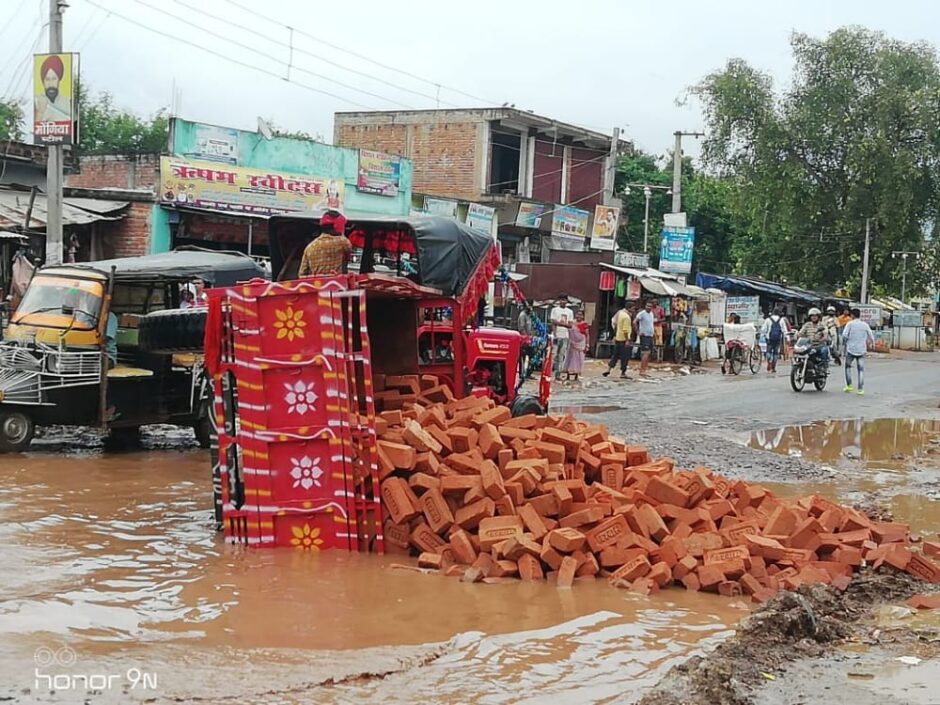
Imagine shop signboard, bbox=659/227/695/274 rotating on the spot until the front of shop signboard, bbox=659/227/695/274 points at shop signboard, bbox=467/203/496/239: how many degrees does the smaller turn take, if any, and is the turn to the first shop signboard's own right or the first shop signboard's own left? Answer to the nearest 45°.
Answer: approximately 45° to the first shop signboard's own right

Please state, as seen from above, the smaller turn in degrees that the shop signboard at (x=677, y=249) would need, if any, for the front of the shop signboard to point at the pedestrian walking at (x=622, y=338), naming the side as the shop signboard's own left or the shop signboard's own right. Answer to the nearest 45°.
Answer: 0° — it already faces them

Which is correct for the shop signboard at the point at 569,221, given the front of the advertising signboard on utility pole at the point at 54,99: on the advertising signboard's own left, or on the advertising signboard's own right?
on the advertising signboard's own left

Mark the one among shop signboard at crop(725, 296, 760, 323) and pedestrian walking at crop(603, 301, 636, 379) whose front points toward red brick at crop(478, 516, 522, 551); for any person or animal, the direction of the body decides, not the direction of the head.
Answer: the shop signboard

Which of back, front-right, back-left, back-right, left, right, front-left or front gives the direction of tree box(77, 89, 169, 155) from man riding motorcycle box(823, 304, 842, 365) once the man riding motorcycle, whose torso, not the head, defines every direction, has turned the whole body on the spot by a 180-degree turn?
left

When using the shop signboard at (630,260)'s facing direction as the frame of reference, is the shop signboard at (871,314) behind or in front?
behind

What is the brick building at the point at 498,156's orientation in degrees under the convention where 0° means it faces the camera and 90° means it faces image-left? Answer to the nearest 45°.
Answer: approximately 315°

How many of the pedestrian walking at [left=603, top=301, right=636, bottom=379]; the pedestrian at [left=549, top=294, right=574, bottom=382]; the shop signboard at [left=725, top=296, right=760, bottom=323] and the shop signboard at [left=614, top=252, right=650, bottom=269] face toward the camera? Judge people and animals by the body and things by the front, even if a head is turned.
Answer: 3

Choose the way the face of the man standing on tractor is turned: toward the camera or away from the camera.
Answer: away from the camera

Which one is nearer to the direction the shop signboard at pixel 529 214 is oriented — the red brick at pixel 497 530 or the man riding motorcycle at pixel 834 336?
the red brick

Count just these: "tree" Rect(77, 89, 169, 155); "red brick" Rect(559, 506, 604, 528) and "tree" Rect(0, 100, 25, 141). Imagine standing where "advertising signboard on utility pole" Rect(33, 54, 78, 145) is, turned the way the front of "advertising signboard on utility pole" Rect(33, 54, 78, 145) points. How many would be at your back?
2

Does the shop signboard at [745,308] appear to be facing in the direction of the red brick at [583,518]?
yes

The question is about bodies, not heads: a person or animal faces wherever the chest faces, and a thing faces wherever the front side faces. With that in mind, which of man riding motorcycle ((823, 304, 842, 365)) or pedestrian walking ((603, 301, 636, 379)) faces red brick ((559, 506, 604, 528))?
the man riding motorcycle

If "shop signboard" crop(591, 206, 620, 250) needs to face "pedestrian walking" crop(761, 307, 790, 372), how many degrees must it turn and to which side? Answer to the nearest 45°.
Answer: approximately 45° to its left

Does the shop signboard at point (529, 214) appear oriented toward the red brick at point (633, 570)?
yes

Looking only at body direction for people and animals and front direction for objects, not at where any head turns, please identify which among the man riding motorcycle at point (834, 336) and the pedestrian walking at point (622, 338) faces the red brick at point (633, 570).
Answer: the man riding motorcycle
